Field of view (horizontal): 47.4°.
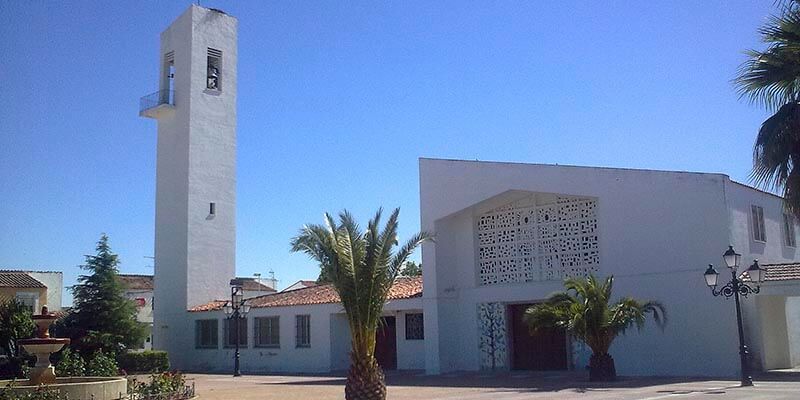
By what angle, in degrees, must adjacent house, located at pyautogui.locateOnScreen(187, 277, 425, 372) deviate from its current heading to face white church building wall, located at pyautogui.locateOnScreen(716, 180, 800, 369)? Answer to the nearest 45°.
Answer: approximately 45° to its left

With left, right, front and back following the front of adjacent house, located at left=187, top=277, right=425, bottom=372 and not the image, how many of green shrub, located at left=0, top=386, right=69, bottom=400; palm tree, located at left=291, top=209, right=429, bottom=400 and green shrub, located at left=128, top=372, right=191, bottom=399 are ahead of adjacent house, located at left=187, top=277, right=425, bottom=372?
3

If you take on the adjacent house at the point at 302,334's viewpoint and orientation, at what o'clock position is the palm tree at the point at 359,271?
The palm tree is roughly at 12 o'clock from the adjacent house.

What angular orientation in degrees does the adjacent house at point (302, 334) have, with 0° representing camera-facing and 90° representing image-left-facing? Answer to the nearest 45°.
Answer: approximately 0°

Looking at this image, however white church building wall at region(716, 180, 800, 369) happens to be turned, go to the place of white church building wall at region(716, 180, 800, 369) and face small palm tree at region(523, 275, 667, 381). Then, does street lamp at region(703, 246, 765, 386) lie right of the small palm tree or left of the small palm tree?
left

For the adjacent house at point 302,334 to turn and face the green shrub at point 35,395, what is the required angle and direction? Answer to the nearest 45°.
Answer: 0° — it already faces it

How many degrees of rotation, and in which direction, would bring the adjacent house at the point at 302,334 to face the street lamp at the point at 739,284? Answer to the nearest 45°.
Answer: approximately 45° to its left

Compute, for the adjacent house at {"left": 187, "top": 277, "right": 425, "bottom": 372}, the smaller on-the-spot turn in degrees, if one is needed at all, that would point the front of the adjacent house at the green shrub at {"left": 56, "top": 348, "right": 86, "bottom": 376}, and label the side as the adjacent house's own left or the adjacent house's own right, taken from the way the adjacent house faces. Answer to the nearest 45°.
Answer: approximately 45° to the adjacent house's own right

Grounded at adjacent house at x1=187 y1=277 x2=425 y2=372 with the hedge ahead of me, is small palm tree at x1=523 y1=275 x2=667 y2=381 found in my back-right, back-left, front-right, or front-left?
back-left

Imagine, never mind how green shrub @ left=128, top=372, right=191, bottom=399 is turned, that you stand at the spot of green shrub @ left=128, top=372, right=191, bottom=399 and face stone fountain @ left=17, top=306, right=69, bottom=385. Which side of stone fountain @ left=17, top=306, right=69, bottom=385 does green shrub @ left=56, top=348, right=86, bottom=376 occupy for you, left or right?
right

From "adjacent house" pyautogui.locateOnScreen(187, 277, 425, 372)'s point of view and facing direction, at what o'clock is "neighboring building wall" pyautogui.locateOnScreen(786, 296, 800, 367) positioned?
The neighboring building wall is roughly at 10 o'clock from the adjacent house.
